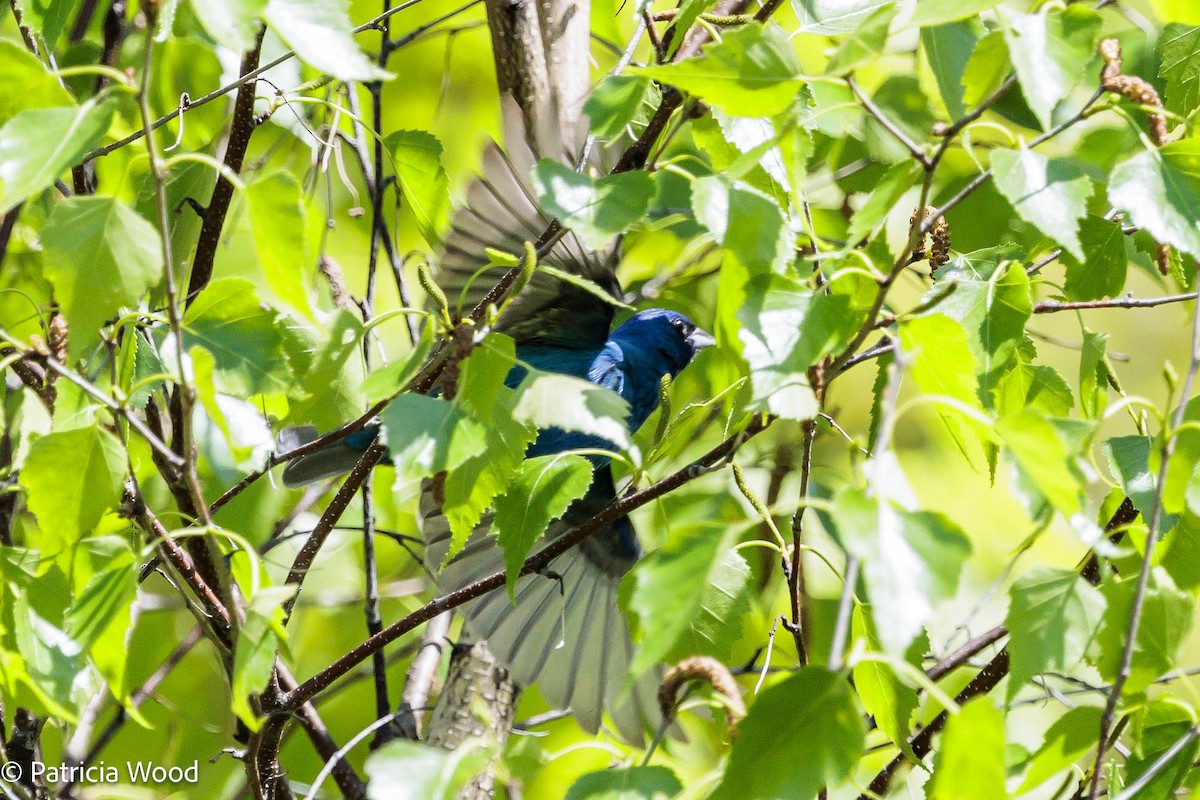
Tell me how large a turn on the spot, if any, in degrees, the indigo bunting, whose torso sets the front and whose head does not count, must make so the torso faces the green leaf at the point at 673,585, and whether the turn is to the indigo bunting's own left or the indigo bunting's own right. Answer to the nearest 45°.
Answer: approximately 90° to the indigo bunting's own right

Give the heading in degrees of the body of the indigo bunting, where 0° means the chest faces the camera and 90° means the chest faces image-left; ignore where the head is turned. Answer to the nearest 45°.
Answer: approximately 270°

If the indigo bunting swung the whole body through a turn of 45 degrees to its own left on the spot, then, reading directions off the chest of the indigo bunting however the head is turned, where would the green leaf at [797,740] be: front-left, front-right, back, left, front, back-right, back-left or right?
back-right

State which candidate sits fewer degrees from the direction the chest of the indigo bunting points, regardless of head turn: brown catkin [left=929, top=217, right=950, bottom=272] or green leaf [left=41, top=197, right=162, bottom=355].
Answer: the brown catkin

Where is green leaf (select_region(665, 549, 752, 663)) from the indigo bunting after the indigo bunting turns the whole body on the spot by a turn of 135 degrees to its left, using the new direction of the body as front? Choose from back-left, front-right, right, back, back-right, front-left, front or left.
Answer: back-right

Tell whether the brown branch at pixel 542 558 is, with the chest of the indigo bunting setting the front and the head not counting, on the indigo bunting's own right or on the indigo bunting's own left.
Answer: on the indigo bunting's own right
